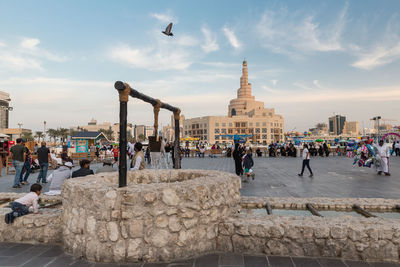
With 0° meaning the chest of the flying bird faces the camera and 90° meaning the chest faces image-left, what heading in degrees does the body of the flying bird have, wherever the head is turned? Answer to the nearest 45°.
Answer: approximately 90°

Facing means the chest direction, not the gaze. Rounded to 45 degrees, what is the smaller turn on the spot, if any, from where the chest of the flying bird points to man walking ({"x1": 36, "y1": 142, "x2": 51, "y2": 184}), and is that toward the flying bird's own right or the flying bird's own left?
approximately 45° to the flying bird's own right

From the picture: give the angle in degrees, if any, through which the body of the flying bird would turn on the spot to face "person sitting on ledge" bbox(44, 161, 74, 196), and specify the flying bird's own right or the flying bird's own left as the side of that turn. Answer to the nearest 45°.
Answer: approximately 45° to the flying bird's own right
